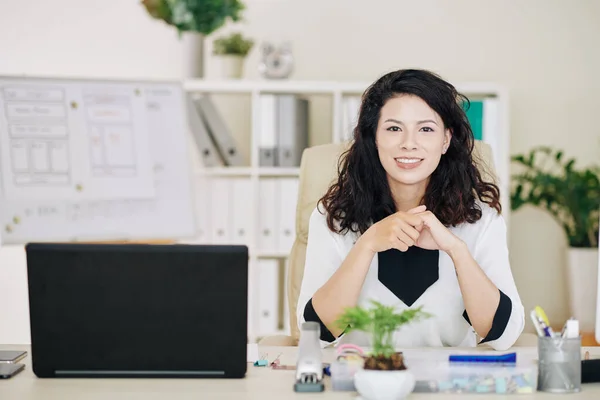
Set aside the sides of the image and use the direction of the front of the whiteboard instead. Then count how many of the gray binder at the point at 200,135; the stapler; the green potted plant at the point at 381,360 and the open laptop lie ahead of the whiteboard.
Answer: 3

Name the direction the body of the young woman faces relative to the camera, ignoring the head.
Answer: toward the camera

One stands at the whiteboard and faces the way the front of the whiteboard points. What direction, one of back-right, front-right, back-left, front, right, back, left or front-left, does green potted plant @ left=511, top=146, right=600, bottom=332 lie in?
left

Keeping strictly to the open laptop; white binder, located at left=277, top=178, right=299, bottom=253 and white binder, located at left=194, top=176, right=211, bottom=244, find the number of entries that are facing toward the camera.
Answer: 2

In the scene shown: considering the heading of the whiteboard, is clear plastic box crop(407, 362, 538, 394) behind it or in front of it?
in front

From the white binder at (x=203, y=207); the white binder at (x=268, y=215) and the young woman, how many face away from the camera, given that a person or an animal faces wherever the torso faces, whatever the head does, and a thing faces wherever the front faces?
0

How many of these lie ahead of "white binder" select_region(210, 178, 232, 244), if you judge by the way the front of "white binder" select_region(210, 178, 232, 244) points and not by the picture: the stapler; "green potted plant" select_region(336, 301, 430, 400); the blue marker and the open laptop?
4

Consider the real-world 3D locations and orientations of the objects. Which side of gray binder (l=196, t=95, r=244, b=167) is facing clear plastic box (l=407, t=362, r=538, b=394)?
front

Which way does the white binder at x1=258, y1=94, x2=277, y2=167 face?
toward the camera
